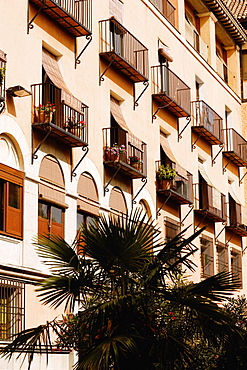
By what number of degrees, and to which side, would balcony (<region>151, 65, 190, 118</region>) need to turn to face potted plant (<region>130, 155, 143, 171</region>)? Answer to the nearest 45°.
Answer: approximately 45° to its right

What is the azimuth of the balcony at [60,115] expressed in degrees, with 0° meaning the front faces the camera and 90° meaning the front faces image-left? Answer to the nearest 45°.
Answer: approximately 315°

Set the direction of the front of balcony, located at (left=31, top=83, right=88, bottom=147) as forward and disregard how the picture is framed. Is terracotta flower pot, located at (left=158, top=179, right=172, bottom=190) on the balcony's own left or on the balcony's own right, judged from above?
on the balcony's own left

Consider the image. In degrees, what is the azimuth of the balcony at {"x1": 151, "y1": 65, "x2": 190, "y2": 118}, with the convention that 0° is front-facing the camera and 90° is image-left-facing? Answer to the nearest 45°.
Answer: approximately 315°

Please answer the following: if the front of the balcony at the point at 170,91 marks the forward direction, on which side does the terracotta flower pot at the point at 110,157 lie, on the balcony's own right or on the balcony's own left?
on the balcony's own right
